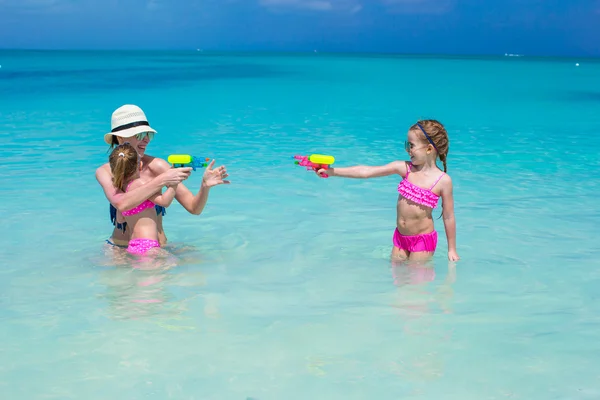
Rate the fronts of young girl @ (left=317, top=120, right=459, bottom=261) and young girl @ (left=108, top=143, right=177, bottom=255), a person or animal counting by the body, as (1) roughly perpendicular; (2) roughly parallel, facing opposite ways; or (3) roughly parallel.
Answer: roughly parallel, facing opposite ways

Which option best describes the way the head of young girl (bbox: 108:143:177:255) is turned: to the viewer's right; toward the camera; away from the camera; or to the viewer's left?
away from the camera

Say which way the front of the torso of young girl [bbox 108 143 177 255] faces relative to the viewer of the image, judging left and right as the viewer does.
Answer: facing away from the viewer and to the right of the viewer

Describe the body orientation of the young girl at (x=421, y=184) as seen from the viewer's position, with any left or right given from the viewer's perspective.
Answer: facing the viewer and to the left of the viewer

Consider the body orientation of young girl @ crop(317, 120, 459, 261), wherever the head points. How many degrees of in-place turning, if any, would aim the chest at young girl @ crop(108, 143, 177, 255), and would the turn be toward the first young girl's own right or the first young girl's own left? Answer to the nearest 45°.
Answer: approximately 45° to the first young girl's own right

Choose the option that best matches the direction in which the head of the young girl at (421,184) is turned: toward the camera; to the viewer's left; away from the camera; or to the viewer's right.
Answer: to the viewer's left

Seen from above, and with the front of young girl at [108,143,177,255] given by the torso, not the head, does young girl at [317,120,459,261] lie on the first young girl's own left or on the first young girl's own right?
on the first young girl's own right
